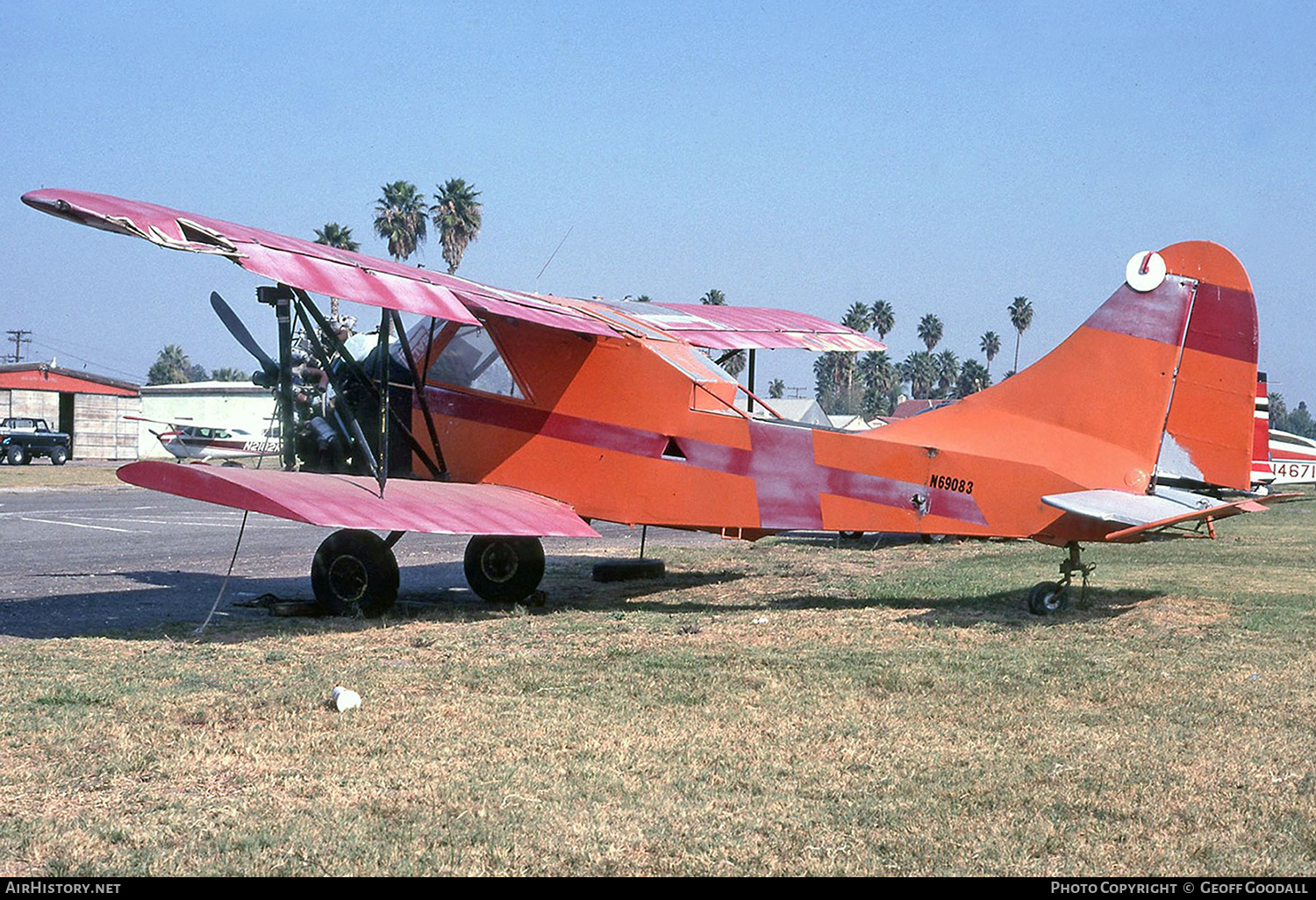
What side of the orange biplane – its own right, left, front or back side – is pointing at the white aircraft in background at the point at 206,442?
front

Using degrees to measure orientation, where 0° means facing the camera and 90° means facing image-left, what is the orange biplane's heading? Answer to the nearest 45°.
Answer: approximately 135°
